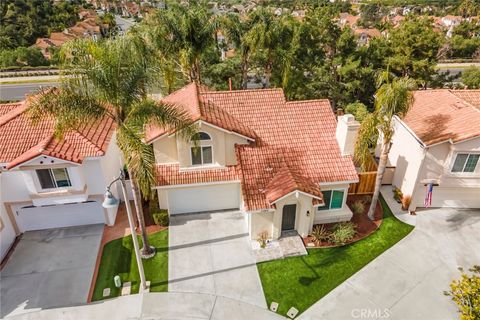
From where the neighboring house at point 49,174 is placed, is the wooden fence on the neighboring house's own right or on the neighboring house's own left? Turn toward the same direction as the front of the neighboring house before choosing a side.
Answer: on the neighboring house's own left

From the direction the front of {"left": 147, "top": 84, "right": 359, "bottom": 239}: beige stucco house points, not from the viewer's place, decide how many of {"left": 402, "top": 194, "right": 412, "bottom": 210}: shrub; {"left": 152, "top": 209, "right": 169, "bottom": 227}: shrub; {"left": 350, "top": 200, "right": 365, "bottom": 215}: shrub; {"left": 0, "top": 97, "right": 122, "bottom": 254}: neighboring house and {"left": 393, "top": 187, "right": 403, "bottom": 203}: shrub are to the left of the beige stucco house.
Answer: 3

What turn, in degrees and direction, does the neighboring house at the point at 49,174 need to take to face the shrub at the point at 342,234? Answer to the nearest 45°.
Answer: approximately 45° to its left

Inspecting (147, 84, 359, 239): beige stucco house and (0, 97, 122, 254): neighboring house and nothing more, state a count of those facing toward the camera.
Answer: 2

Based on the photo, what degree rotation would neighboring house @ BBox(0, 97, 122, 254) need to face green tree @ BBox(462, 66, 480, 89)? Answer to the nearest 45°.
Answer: approximately 90° to its left

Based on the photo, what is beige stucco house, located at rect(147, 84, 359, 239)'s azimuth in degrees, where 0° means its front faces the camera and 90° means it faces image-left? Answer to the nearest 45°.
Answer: approximately 0°

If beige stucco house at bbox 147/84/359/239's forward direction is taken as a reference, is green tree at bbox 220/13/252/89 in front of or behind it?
behind

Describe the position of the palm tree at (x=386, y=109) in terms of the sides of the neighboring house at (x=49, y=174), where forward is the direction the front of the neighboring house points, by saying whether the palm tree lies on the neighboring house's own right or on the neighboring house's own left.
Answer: on the neighboring house's own left

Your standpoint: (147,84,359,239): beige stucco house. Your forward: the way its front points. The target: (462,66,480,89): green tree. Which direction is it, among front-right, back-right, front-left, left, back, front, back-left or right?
back-left

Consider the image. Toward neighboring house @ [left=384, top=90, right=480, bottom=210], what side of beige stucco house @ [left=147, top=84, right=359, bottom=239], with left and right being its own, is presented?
left
